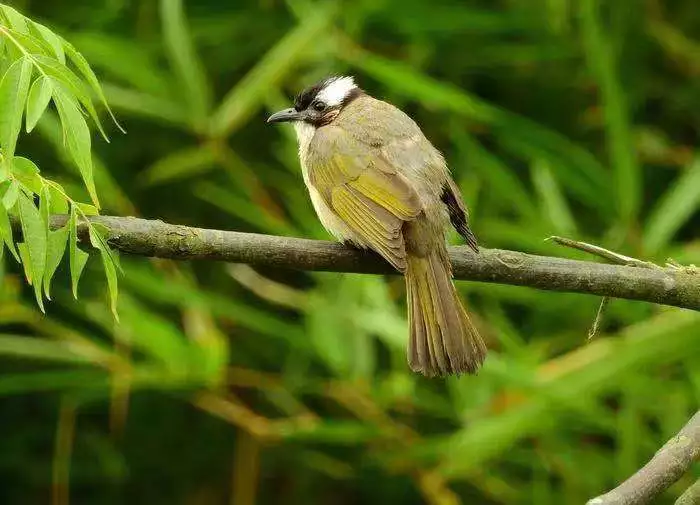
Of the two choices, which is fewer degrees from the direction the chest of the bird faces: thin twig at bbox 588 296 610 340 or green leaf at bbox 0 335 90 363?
the green leaf

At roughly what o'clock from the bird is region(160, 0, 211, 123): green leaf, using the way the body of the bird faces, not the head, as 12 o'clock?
The green leaf is roughly at 12 o'clock from the bird.

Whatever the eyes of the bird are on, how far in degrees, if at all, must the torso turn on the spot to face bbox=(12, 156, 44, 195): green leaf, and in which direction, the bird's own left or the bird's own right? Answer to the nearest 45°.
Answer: approximately 90° to the bird's own left

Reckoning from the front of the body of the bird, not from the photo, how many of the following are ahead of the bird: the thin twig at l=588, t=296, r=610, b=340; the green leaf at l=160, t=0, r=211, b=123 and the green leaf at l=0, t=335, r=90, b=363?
2

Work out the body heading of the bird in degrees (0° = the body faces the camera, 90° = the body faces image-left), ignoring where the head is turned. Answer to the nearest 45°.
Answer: approximately 135°

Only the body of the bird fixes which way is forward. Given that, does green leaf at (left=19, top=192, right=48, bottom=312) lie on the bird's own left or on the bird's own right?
on the bird's own left

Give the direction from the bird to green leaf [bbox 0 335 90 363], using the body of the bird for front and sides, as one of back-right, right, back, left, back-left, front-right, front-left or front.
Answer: front

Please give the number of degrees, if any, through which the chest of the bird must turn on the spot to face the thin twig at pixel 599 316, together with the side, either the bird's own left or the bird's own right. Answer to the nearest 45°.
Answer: approximately 180°
